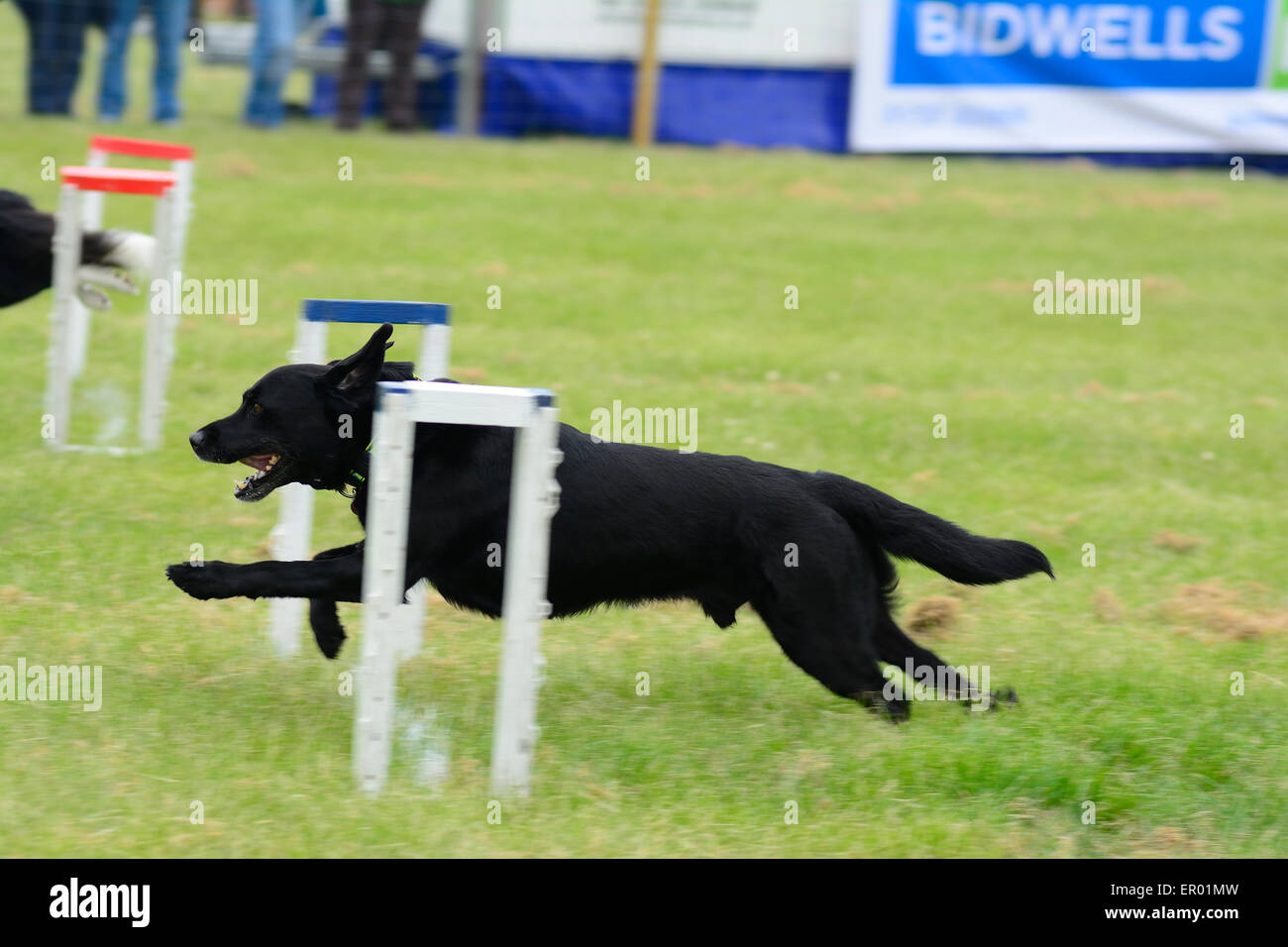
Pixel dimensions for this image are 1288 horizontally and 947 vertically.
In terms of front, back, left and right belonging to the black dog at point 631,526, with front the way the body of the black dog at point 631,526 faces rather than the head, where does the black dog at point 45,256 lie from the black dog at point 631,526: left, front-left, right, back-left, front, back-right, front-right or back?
front-right

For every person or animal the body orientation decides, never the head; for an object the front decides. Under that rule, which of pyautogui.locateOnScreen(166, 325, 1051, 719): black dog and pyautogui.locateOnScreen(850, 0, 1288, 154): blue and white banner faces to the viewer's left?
the black dog

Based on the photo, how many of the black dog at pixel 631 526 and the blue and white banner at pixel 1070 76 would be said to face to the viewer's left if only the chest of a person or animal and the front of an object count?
1

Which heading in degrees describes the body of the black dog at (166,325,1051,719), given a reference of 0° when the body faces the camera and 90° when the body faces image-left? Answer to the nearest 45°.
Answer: approximately 90°

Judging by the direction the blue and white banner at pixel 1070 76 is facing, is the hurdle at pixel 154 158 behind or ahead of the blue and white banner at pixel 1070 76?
ahead

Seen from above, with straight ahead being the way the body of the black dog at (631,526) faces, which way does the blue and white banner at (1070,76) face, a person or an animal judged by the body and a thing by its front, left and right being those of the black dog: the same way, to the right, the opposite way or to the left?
to the left

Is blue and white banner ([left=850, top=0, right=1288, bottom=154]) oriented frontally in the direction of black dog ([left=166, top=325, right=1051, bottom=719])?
yes

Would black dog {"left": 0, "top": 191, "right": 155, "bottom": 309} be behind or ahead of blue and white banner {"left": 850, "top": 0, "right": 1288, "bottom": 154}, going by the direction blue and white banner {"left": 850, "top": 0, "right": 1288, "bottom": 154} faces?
ahead

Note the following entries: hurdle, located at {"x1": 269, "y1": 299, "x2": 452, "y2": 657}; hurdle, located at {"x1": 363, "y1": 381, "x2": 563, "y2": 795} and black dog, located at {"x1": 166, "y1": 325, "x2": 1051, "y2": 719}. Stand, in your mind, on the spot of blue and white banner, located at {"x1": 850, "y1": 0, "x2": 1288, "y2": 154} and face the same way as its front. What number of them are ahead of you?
3

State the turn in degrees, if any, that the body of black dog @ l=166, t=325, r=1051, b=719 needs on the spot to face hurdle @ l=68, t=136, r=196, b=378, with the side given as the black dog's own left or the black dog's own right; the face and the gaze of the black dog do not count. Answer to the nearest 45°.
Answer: approximately 45° to the black dog's own right

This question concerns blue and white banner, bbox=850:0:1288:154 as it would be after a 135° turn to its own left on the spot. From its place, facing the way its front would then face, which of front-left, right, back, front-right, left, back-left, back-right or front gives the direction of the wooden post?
back-left

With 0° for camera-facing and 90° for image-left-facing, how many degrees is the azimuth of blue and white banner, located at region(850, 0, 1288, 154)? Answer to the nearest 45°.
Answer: approximately 0°

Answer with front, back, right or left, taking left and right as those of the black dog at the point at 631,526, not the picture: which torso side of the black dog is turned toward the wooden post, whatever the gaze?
right
